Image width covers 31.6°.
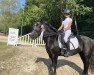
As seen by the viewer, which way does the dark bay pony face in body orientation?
to the viewer's left

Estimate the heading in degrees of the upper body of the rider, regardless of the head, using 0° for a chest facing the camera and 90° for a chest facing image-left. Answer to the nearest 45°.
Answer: approximately 45°

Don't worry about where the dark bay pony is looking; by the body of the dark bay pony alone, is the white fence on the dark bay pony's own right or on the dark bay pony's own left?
on the dark bay pony's own right

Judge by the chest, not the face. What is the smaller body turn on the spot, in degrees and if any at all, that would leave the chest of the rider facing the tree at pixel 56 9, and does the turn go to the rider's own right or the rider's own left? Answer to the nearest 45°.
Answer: approximately 135° to the rider's own right

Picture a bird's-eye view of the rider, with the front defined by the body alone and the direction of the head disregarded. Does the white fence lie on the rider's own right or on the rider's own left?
on the rider's own right

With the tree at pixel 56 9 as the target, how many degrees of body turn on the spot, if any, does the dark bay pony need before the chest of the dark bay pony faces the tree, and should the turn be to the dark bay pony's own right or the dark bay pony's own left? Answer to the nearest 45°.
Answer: approximately 90° to the dark bay pony's own right
